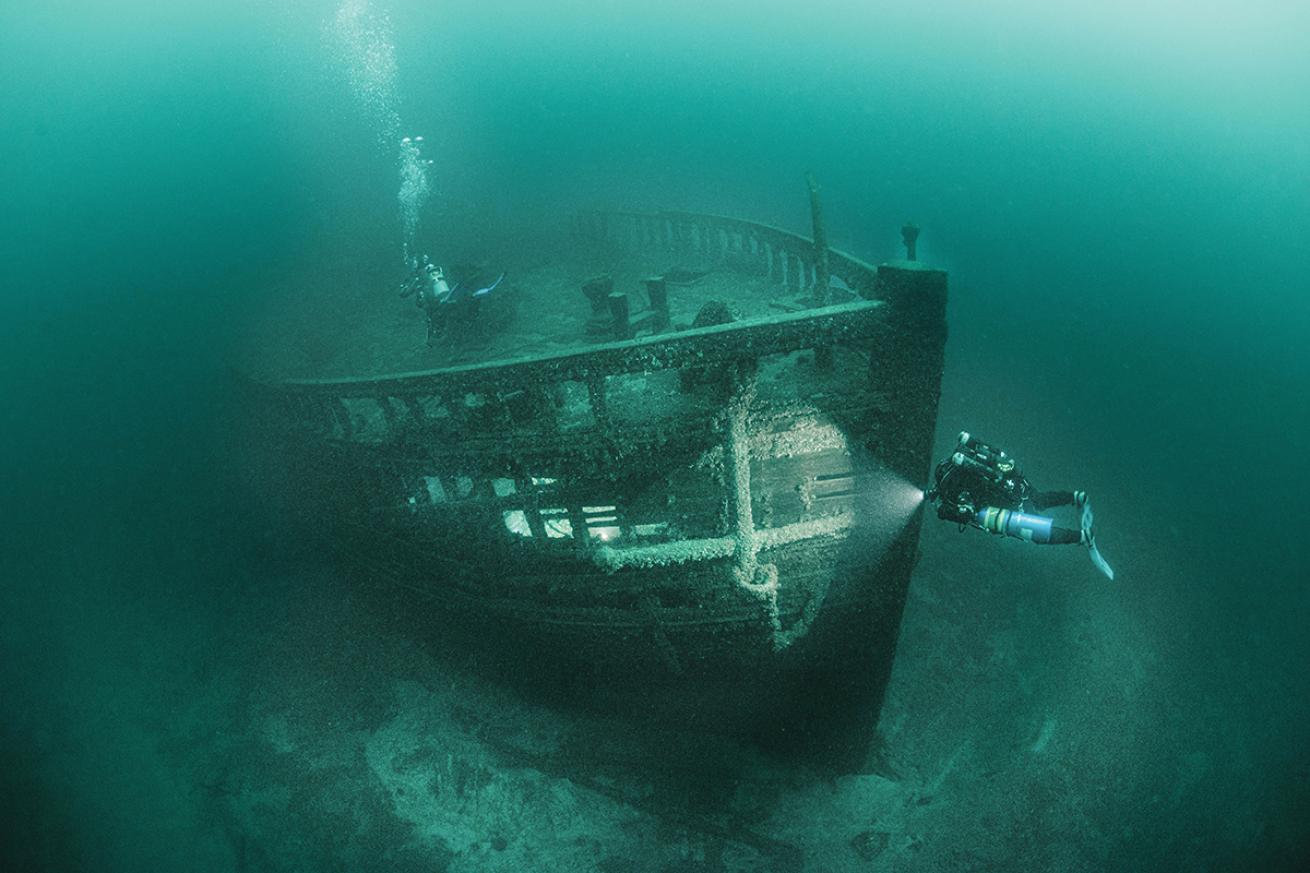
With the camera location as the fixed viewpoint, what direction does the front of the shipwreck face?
facing the viewer and to the right of the viewer

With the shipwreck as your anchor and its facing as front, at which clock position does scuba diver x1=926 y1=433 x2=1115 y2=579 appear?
The scuba diver is roughly at 11 o'clock from the shipwreck.
